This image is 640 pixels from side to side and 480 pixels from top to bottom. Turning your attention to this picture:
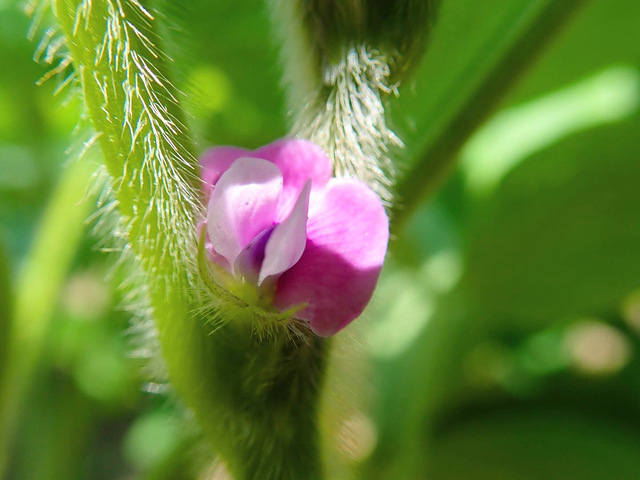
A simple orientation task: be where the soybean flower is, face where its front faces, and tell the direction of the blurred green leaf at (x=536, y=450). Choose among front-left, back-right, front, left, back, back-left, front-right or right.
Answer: back-left

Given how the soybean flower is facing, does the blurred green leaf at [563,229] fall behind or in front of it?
behind

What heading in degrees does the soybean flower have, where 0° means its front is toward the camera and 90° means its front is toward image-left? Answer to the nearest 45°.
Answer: approximately 0°
